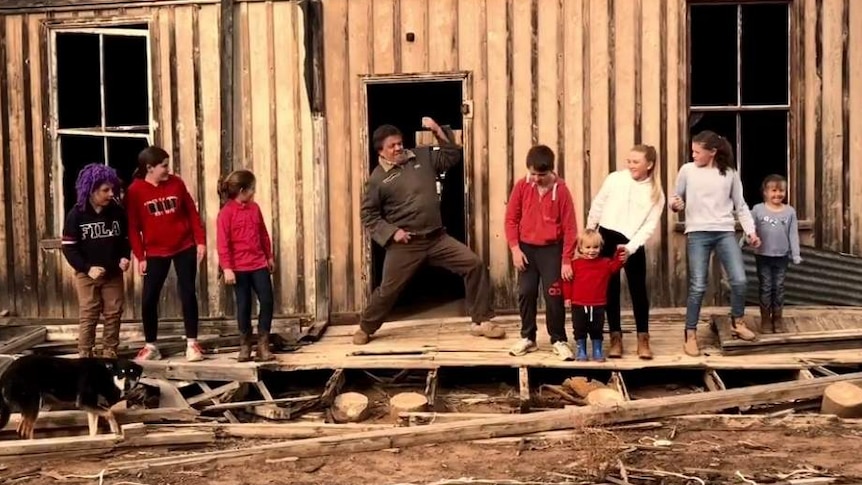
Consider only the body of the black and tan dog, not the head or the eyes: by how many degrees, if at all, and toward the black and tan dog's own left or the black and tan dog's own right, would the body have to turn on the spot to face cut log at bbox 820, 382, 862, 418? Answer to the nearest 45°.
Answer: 0° — it already faces it

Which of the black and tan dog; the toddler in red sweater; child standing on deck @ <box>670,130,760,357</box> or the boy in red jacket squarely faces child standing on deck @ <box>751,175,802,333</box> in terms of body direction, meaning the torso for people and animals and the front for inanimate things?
the black and tan dog

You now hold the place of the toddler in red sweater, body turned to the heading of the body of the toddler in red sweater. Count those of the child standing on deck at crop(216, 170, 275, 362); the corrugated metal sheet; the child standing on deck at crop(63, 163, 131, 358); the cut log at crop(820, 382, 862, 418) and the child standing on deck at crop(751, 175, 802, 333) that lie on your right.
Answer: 2

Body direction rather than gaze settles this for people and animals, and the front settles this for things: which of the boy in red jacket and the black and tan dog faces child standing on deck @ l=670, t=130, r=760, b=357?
the black and tan dog

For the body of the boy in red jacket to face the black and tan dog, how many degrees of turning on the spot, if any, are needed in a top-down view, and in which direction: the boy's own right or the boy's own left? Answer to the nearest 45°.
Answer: approximately 45° to the boy's own right

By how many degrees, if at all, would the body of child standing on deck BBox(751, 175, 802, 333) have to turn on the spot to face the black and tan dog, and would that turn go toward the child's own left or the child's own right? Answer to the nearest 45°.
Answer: approximately 45° to the child's own right

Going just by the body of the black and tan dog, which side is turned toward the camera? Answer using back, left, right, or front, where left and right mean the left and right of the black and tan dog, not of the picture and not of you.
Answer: right
